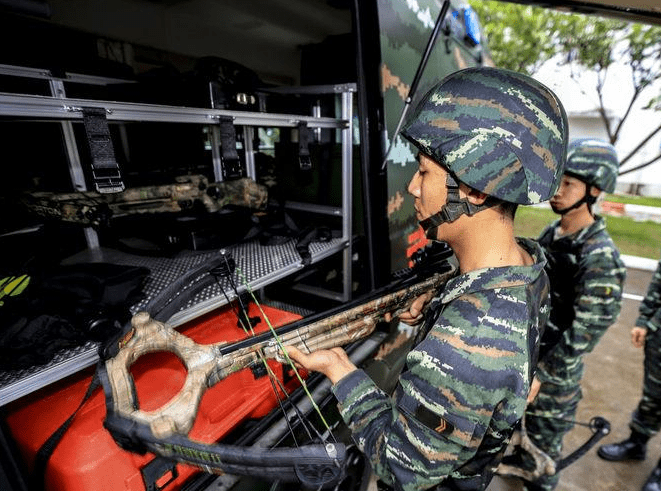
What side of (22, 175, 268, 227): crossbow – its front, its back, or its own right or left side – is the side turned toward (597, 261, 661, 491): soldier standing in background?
back

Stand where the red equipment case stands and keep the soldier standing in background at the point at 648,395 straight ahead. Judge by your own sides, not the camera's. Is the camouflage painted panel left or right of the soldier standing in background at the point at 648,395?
left

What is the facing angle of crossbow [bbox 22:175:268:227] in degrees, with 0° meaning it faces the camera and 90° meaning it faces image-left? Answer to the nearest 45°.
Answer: approximately 90°

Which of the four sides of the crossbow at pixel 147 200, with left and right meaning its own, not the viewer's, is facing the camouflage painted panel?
back

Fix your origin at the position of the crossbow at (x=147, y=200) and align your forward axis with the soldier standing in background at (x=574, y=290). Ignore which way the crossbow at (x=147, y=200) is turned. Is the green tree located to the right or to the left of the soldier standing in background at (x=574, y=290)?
left

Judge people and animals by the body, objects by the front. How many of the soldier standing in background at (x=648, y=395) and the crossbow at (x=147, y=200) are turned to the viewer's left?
2

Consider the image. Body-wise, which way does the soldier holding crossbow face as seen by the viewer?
to the viewer's left

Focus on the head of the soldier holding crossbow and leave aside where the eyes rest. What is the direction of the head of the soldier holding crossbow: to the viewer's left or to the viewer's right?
to the viewer's left

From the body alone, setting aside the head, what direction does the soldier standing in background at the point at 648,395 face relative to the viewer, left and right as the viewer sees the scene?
facing to the left of the viewer

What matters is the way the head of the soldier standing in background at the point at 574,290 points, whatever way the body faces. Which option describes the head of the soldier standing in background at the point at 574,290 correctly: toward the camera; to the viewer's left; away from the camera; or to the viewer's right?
to the viewer's left
